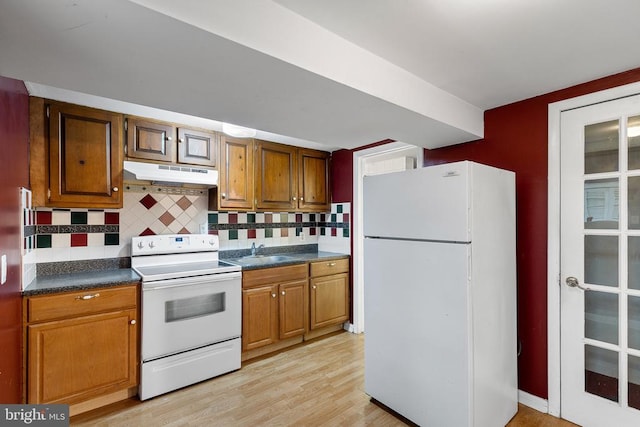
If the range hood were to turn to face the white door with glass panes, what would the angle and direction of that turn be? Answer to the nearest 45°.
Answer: approximately 45° to its left

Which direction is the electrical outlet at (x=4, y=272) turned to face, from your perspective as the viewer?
facing to the right of the viewer

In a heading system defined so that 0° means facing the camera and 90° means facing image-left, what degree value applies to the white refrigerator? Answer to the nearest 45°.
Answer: approximately 45°

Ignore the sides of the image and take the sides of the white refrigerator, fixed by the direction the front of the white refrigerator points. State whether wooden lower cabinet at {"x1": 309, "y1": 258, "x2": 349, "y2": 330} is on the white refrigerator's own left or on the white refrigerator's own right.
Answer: on the white refrigerator's own right

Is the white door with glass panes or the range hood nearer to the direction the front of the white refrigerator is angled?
the range hood

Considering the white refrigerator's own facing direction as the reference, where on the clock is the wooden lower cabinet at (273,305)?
The wooden lower cabinet is roughly at 2 o'clock from the white refrigerator.

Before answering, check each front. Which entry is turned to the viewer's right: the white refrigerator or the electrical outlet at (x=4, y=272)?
the electrical outlet
